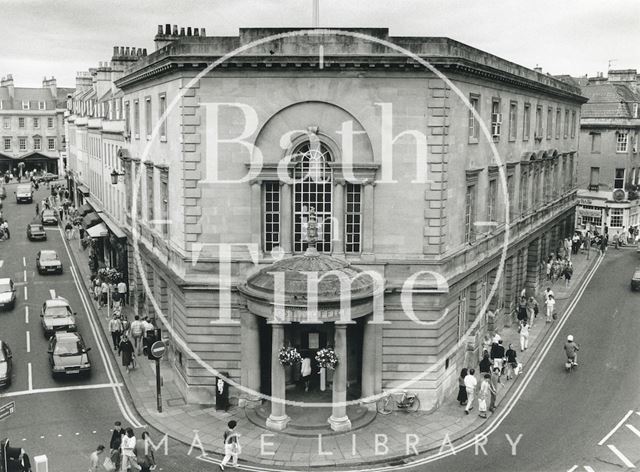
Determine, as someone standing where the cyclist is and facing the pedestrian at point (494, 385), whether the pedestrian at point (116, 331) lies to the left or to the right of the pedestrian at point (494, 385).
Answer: right

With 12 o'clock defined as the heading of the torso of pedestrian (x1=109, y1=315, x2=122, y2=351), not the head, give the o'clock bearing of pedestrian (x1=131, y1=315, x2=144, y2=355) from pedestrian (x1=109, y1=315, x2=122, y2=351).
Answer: pedestrian (x1=131, y1=315, x2=144, y2=355) is roughly at 10 o'clock from pedestrian (x1=109, y1=315, x2=122, y2=351).

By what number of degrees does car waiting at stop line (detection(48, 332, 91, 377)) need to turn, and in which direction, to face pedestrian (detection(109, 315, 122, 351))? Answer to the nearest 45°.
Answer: approximately 135° to its left

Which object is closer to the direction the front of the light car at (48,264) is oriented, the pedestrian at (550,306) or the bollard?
the bollard
